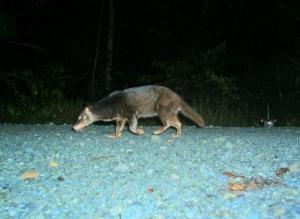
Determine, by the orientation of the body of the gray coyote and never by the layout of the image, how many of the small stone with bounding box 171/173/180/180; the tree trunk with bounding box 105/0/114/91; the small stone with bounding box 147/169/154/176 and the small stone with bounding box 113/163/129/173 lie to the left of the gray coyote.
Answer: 3

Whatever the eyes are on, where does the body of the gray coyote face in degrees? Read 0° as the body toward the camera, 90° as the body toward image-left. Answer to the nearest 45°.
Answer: approximately 90°

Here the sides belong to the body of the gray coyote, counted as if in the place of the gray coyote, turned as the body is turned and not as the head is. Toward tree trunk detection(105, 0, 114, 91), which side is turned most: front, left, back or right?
right

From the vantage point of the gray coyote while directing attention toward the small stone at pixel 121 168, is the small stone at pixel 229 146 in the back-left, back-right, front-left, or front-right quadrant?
front-left

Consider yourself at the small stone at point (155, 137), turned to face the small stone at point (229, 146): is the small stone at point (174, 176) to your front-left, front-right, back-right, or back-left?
front-right

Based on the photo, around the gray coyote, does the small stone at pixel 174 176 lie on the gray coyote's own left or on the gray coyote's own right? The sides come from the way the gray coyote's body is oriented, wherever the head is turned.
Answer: on the gray coyote's own left
